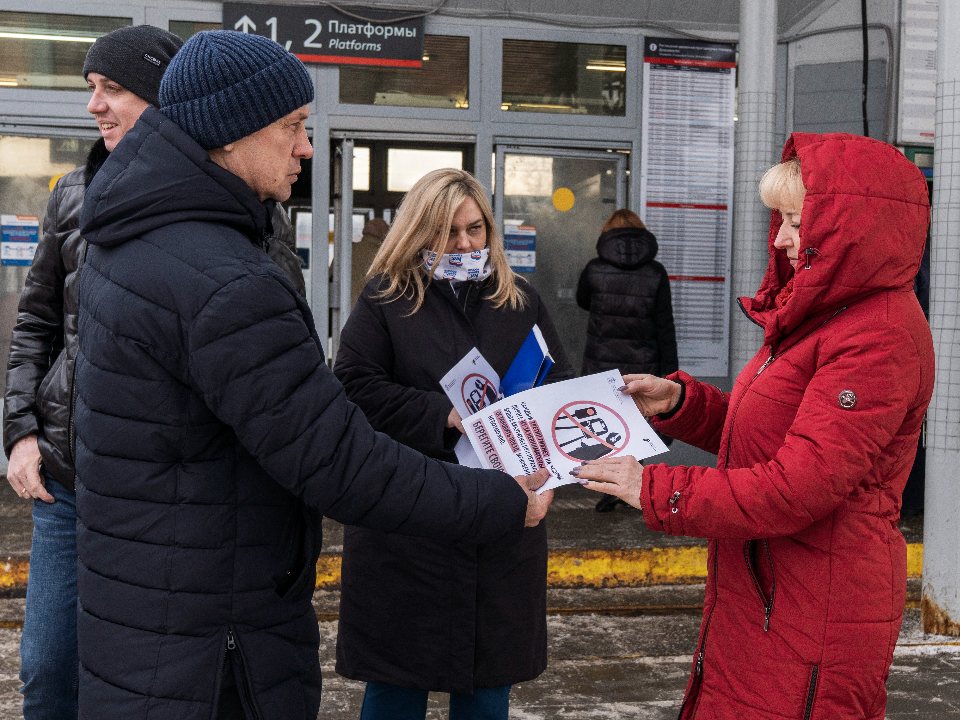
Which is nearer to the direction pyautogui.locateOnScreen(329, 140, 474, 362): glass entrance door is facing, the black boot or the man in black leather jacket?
the man in black leather jacket

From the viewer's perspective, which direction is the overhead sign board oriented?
toward the camera

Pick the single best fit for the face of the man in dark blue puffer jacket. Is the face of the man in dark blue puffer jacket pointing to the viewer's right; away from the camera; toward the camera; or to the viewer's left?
to the viewer's right

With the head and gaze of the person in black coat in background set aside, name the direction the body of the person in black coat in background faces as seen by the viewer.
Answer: away from the camera

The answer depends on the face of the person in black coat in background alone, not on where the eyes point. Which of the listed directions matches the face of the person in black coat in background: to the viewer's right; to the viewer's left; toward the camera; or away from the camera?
away from the camera

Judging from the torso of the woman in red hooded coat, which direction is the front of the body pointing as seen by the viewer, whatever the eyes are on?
to the viewer's left

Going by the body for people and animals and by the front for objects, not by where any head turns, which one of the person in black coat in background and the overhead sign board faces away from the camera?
the person in black coat in background

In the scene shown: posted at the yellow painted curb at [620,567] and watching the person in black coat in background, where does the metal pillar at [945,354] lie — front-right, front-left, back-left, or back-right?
back-right

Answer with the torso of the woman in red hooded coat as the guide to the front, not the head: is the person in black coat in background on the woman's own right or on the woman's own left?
on the woman's own right

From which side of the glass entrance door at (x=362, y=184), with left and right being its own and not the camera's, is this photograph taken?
front

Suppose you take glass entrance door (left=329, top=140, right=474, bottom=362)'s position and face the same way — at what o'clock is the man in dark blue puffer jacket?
The man in dark blue puffer jacket is roughly at 12 o'clock from the glass entrance door.

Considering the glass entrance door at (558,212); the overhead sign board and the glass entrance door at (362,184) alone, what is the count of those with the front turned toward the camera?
3

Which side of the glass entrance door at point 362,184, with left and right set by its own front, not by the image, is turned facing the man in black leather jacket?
front

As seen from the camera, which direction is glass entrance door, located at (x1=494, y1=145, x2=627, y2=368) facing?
toward the camera

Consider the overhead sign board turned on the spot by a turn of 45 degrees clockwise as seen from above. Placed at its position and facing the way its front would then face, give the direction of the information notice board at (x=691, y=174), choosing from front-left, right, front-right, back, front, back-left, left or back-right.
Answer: back-left
